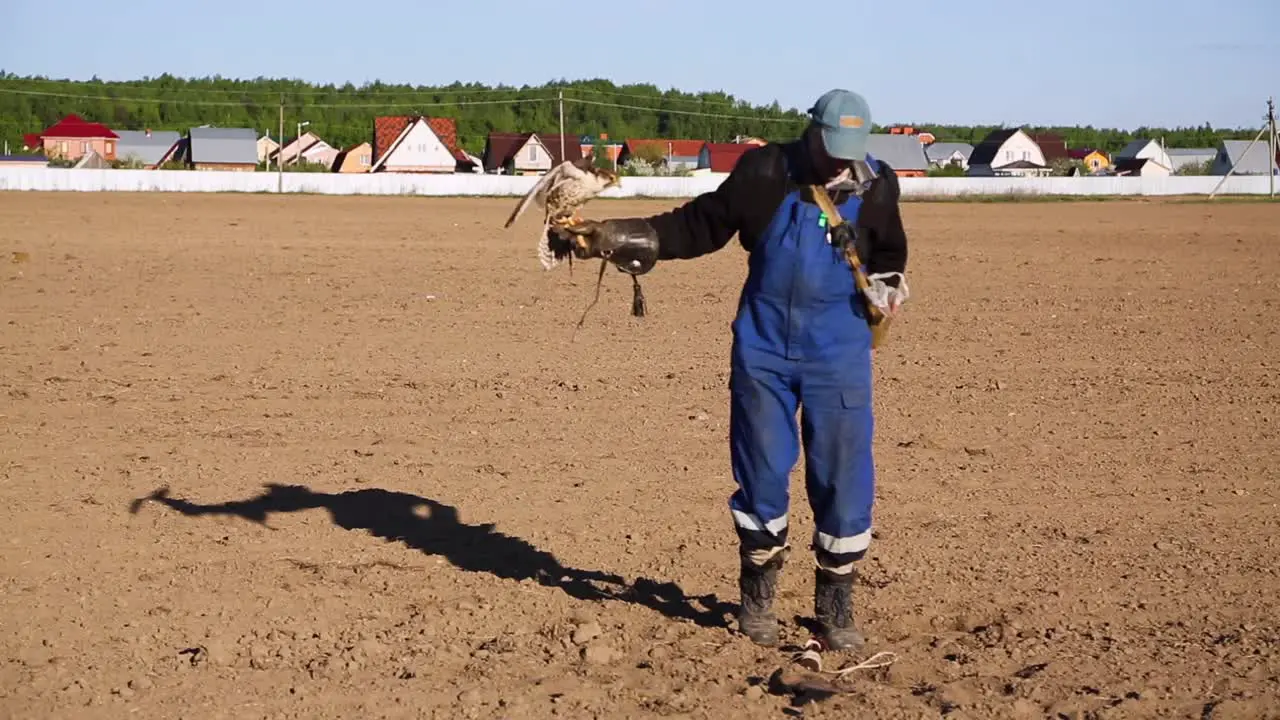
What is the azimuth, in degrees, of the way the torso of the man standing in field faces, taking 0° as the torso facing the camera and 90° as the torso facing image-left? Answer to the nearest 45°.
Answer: approximately 0°
